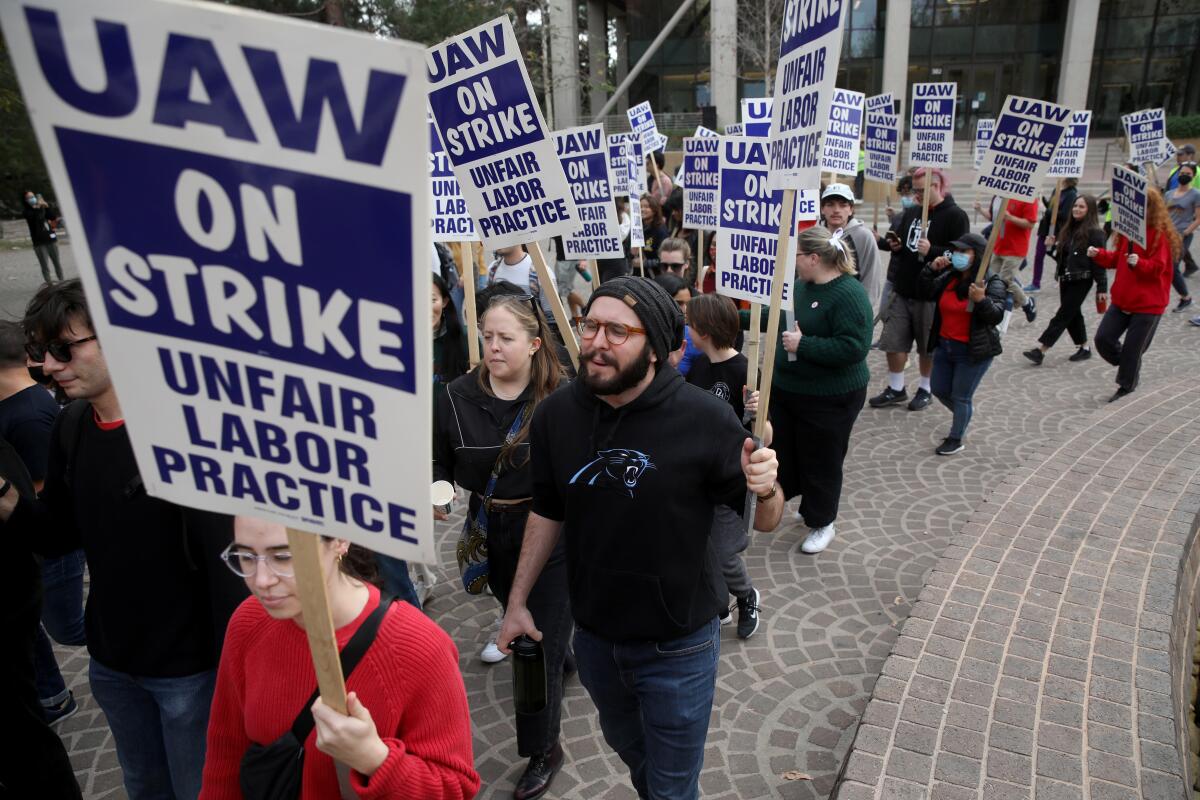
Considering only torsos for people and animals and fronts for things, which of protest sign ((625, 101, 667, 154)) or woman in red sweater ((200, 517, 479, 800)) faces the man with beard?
the protest sign

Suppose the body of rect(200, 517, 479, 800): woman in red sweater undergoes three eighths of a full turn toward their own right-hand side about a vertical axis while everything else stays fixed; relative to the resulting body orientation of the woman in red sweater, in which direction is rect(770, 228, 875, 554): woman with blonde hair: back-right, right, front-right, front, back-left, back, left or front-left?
front-right

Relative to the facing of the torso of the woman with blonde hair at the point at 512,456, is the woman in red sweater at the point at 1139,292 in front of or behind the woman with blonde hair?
behind

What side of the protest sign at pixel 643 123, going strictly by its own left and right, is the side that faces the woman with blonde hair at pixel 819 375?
front

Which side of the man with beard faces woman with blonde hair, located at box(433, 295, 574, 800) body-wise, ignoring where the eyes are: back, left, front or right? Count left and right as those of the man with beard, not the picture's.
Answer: right

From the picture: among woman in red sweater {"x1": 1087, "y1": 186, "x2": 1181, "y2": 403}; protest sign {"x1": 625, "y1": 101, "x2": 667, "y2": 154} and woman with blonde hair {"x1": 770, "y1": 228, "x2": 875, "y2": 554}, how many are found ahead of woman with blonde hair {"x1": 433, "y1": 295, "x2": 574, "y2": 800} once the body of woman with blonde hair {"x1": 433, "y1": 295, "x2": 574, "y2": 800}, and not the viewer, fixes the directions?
0

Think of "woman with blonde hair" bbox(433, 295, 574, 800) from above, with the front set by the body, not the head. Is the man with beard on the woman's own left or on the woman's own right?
on the woman's own left

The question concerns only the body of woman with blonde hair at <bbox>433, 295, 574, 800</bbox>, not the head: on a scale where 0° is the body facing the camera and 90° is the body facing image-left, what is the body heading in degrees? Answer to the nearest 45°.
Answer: approximately 45°

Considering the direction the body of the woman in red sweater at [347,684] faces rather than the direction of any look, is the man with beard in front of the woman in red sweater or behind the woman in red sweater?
behind

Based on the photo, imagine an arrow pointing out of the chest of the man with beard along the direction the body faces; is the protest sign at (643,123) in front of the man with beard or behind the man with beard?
behind

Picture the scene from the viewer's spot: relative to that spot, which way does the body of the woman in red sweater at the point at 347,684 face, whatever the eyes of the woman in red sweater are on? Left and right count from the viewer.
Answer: facing the viewer and to the left of the viewer

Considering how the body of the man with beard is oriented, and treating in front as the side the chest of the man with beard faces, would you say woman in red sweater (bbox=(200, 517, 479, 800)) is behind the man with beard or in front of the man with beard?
in front

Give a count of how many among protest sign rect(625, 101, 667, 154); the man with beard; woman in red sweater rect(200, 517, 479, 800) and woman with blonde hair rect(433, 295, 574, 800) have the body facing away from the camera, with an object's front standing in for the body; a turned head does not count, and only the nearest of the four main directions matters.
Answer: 0

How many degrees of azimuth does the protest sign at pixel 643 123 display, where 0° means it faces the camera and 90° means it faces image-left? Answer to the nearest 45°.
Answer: approximately 0°

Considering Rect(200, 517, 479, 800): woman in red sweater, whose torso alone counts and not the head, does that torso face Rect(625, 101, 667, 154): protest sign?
no

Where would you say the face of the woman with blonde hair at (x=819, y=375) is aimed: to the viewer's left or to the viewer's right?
to the viewer's left

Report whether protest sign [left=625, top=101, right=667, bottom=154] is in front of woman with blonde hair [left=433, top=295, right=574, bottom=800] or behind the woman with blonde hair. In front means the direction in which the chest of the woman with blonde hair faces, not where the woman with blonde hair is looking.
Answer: behind

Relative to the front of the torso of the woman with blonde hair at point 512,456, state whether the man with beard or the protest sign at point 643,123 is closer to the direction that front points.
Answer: the man with beard

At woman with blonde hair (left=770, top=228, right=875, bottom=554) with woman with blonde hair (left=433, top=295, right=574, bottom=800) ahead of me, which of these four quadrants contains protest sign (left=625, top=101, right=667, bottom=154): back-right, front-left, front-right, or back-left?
back-right

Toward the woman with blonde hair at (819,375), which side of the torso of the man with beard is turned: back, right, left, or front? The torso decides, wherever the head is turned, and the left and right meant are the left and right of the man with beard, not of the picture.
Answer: back
